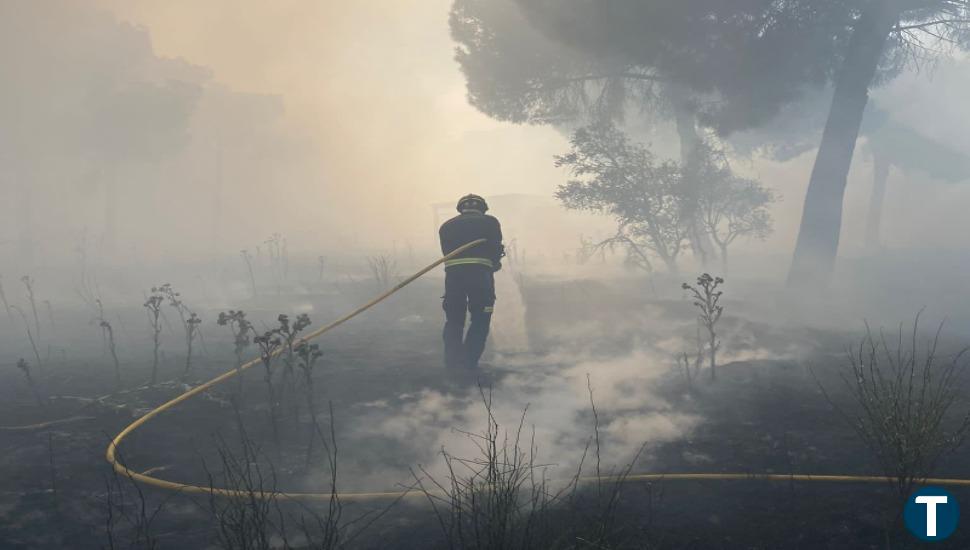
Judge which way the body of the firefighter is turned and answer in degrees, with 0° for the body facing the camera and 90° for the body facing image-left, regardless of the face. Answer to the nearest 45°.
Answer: approximately 180°

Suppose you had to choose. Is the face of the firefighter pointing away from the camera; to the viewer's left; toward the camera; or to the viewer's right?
away from the camera
